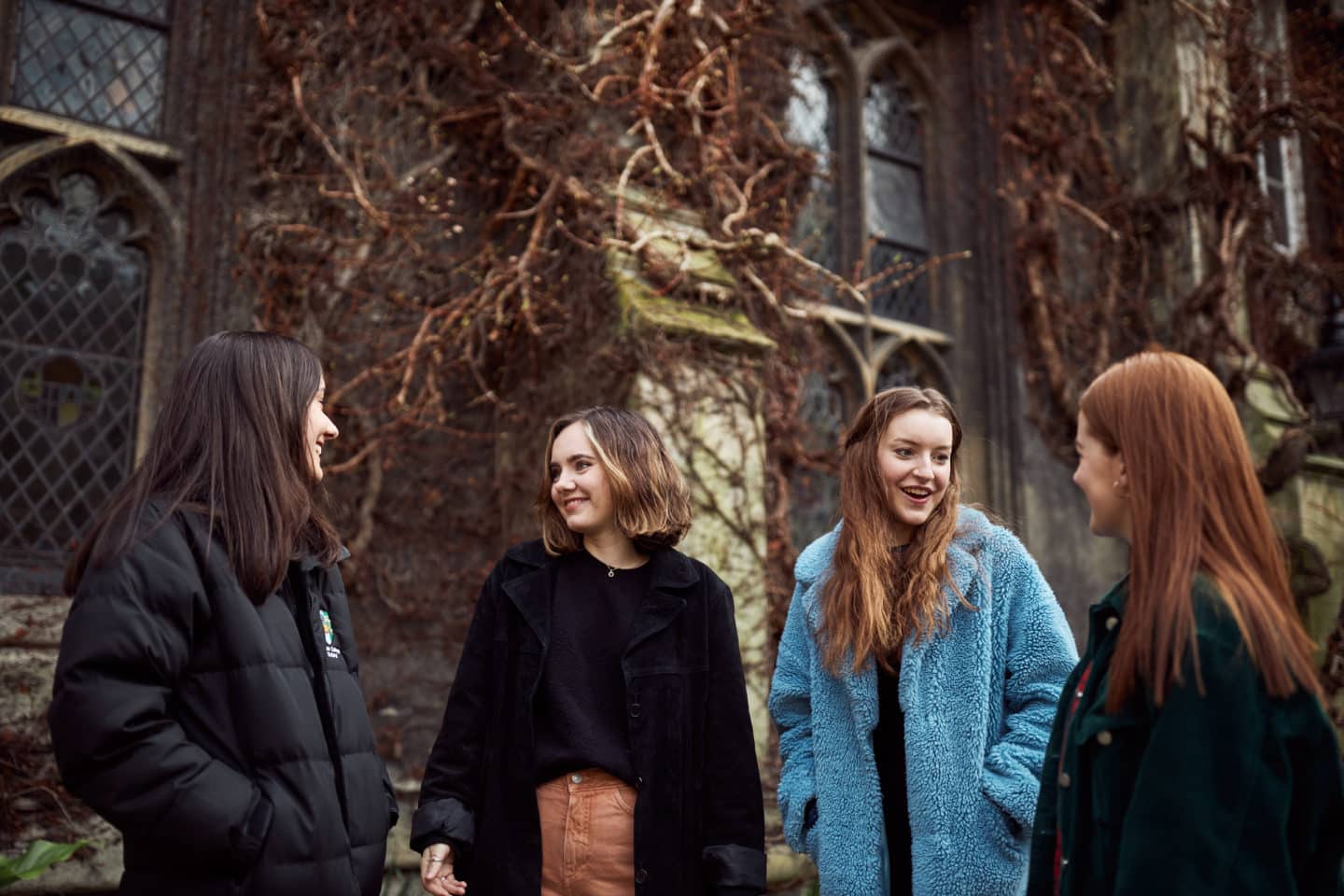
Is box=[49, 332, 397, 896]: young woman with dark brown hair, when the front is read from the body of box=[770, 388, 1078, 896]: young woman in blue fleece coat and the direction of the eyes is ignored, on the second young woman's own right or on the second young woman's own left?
on the second young woman's own right

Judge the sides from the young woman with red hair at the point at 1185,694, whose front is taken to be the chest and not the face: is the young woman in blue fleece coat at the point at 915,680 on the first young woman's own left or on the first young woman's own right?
on the first young woman's own right

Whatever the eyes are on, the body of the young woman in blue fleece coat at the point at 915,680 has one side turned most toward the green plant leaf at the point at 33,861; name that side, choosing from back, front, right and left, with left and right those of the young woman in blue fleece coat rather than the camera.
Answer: right

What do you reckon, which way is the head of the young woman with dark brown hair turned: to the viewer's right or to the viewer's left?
to the viewer's right

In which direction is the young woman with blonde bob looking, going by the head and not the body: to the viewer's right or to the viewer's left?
to the viewer's left

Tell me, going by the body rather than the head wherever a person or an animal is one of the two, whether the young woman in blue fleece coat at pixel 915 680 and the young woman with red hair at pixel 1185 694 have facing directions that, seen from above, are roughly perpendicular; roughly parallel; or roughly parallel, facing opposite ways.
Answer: roughly perpendicular

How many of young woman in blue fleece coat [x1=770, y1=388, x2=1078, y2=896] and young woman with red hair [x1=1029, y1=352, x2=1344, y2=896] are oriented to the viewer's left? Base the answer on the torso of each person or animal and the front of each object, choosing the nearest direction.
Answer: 1

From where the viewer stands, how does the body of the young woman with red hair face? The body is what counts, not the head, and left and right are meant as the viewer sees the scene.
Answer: facing to the left of the viewer

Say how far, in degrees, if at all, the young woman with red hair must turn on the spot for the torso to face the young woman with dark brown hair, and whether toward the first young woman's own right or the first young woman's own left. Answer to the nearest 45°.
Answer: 0° — they already face them
